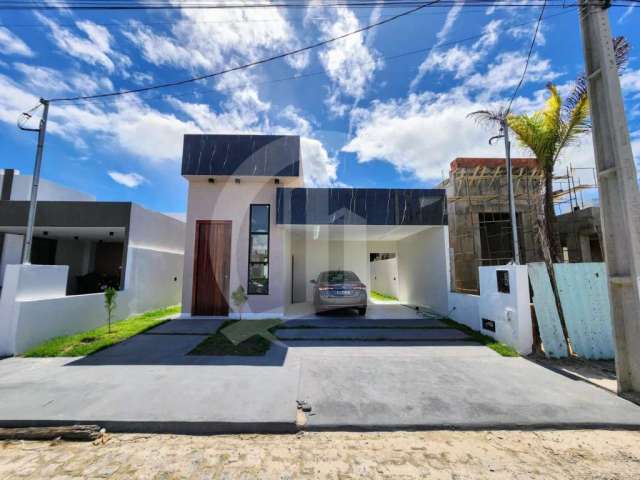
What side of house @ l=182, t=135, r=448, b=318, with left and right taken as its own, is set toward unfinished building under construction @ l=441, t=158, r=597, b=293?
left

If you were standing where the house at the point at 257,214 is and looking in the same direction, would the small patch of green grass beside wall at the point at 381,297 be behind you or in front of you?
behind

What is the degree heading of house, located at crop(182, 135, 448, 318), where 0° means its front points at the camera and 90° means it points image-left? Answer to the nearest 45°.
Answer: approximately 0°

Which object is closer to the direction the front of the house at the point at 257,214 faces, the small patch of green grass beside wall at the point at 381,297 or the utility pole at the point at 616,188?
the utility pole

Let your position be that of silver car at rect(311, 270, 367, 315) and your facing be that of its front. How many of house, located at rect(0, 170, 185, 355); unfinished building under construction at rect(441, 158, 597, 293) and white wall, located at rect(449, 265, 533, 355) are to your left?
1

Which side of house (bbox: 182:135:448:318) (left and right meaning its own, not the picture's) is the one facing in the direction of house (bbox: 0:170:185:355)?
right

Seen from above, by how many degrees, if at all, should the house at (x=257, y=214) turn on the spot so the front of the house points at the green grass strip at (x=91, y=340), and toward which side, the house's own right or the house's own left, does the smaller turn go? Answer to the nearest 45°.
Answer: approximately 45° to the house's own right

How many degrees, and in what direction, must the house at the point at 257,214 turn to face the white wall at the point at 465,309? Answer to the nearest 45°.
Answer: approximately 90° to its left
